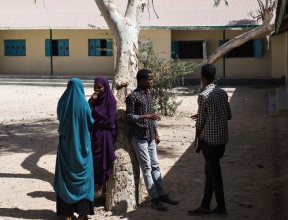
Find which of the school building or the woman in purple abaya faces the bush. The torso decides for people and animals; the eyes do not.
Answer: the school building

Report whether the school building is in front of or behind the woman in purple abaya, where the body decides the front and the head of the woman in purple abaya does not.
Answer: behind

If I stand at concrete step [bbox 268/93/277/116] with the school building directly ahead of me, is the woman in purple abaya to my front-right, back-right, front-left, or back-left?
back-left

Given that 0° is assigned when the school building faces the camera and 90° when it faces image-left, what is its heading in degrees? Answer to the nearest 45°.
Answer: approximately 0°

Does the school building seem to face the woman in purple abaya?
yes

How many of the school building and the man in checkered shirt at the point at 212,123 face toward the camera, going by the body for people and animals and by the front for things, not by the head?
1

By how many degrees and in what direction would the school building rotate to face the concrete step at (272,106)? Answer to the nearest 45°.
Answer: approximately 45° to its left

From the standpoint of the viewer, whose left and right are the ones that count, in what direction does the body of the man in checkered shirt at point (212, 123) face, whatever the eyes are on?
facing away from the viewer and to the left of the viewer

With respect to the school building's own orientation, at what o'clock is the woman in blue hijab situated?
The woman in blue hijab is roughly at 12 o'clock from the school building.
